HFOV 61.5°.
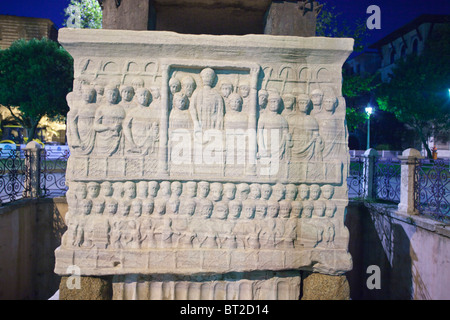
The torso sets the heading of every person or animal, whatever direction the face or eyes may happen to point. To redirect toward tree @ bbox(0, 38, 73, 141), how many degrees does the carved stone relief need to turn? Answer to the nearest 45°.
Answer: approximately 135° to its right

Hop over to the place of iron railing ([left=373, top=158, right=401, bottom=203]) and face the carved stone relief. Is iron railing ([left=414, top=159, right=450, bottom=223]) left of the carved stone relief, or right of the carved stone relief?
left

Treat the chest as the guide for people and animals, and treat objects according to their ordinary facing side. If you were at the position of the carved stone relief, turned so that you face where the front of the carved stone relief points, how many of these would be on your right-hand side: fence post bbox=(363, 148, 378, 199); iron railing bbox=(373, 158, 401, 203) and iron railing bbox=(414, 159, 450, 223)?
0

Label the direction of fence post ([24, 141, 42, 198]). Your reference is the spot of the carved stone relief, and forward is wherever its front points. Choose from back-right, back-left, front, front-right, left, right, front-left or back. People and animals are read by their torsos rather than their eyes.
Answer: back-right

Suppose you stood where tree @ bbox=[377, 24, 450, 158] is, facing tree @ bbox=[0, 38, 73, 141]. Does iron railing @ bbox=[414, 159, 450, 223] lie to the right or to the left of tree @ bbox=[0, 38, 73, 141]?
left

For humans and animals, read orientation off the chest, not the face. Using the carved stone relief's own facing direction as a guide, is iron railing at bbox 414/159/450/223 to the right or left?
on its left

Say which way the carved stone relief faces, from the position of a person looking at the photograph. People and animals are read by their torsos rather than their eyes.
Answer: facing the viewer

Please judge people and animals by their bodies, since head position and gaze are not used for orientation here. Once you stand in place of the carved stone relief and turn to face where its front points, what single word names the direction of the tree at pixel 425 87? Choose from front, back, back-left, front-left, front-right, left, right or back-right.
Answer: back-left

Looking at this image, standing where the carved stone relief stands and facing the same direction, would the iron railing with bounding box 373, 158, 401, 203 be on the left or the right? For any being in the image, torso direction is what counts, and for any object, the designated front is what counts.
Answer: on its left
